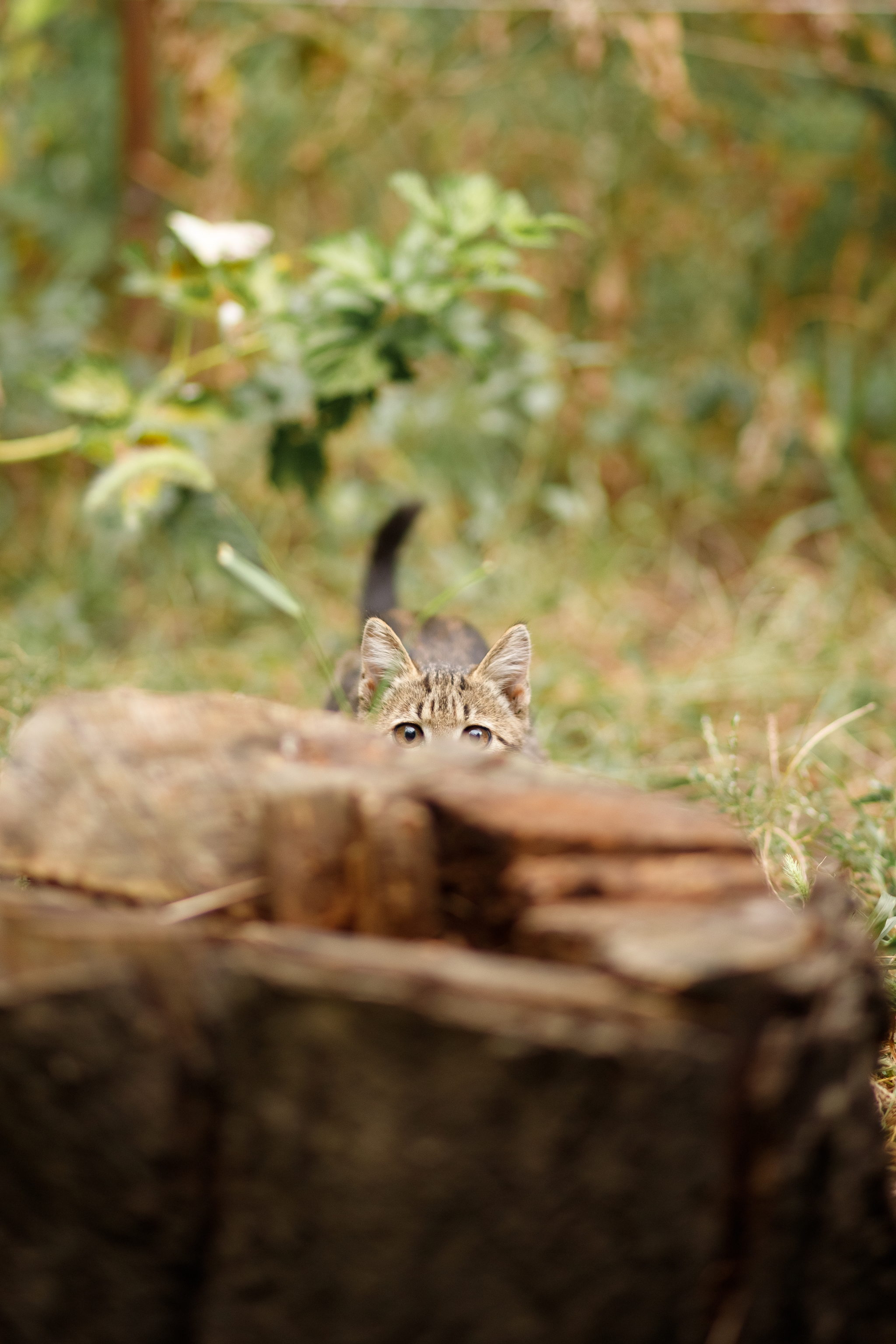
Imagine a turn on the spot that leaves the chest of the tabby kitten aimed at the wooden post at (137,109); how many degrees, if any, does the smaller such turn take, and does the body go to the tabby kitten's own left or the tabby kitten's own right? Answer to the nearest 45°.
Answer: approximately 135° to the tabby kitten's own right
